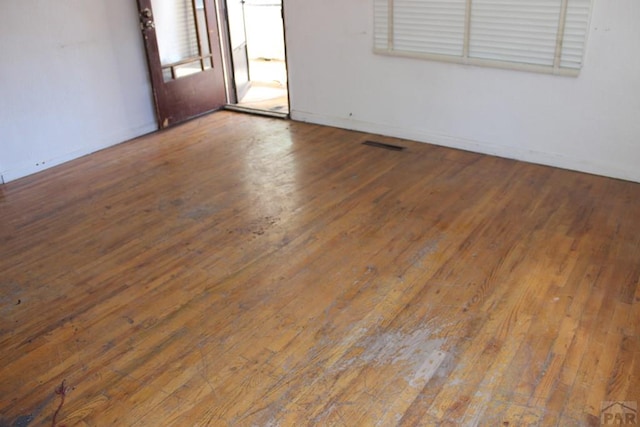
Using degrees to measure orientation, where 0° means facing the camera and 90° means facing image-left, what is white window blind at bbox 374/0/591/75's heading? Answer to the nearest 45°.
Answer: approximately 45°

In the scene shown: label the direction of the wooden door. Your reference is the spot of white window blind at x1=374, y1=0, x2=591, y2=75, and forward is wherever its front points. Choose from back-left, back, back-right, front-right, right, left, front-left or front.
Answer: front-right
